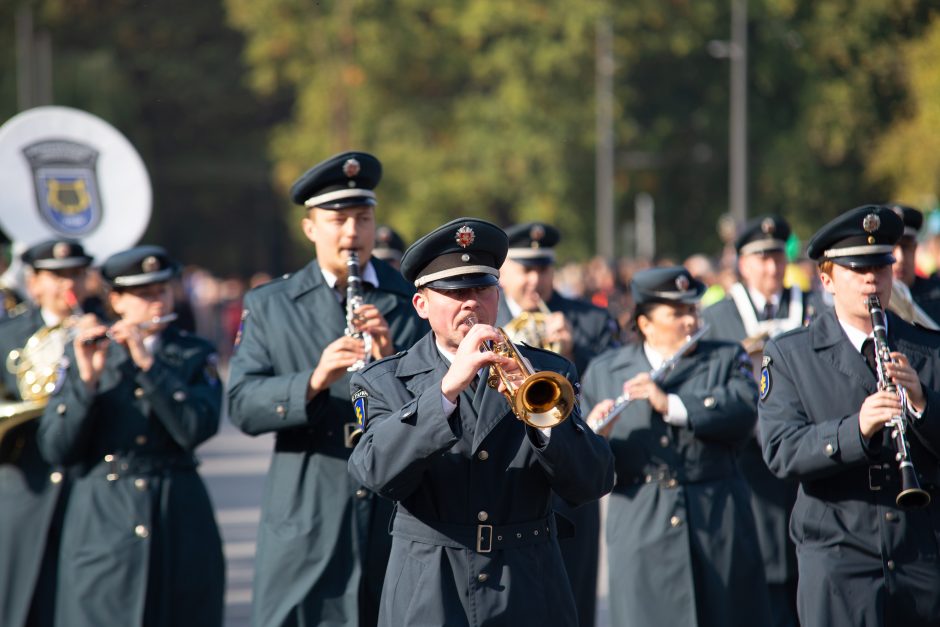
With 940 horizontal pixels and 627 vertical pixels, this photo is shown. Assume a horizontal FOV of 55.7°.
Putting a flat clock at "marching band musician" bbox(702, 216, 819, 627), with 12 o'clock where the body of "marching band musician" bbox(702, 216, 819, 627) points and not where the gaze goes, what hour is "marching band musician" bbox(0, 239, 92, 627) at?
"marching band musician" bbox(0, 239, 92, 627) is roughly at 2 o'clock from "marching band musician" bbox(702, 216, 819, 627).

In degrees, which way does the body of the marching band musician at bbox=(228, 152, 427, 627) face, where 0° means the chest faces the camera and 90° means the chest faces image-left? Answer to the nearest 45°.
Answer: approximately 315°

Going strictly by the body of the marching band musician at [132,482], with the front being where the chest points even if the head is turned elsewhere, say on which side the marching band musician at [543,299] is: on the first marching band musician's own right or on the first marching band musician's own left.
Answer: on the first marching band musician's own left

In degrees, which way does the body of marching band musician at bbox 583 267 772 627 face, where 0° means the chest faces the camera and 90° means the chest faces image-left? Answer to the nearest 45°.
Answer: approximately 0°

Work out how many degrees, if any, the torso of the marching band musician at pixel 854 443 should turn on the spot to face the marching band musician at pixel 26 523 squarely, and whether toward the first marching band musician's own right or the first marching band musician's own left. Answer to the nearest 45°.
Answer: approximately 135° to the first marching band musician's own right

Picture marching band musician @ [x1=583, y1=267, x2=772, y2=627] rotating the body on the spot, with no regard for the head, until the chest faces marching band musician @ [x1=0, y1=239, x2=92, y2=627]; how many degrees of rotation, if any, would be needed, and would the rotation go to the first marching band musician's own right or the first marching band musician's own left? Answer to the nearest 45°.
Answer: approximately 90° to the first marching band musician's own right

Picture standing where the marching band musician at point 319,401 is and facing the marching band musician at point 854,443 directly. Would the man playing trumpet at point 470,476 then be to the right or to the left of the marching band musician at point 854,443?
right

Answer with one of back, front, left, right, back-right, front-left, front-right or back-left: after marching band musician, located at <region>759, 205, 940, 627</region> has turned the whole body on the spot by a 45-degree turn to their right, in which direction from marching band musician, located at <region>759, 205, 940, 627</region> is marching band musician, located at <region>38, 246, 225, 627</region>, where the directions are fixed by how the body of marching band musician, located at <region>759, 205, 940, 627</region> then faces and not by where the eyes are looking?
right

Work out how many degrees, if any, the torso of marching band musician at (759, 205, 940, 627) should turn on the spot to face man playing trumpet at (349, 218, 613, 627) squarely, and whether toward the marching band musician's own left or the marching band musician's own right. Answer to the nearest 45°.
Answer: approximately 90° to the marching band musician's own right
